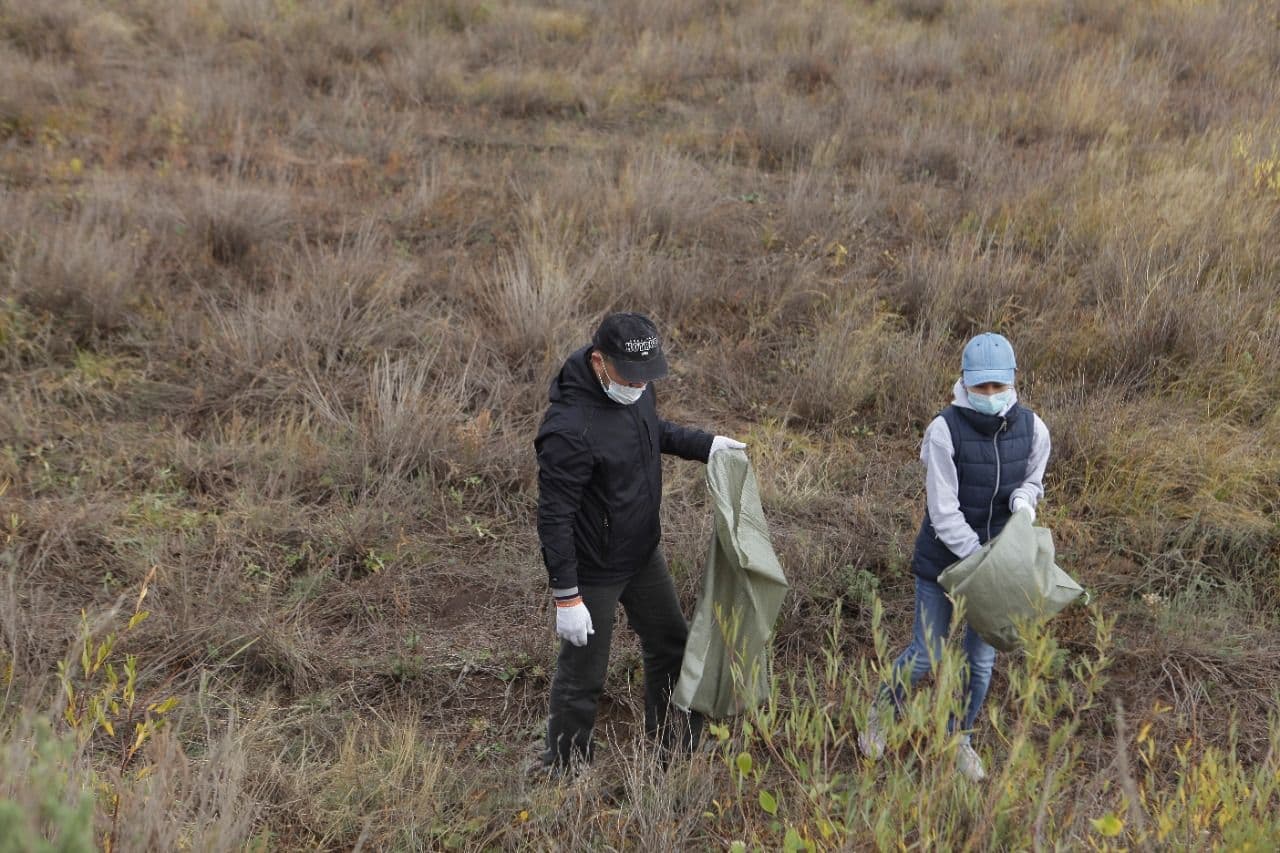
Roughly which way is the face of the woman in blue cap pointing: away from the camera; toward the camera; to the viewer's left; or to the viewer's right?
toward the camera

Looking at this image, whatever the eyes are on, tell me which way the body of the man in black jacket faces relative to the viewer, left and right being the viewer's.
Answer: facing the viewer and to the right of the viewer

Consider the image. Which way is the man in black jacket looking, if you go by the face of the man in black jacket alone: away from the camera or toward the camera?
toward the camera

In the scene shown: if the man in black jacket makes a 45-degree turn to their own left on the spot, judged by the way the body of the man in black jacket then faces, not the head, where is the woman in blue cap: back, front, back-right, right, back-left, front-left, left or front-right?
front
